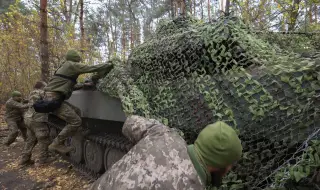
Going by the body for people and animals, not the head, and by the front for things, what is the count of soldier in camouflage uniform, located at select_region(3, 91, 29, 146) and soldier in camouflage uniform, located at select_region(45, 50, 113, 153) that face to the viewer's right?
2

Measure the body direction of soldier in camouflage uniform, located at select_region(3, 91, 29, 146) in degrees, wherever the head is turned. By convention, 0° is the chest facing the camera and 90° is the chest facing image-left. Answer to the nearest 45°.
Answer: approximately 270°

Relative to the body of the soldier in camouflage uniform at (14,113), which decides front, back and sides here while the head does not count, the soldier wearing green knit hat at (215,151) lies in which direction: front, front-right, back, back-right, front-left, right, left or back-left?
right

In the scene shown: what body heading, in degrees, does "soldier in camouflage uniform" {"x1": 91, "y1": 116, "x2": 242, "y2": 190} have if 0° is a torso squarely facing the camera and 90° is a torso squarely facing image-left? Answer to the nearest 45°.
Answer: approximately 225°

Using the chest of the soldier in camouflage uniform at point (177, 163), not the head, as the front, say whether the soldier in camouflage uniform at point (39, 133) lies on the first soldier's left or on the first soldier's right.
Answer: on the first soldier's left

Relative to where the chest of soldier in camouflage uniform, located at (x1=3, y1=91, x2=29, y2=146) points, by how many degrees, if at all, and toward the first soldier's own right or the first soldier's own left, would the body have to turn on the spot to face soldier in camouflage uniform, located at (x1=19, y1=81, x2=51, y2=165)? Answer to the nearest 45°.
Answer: approximately 90° to the first soldier's own right

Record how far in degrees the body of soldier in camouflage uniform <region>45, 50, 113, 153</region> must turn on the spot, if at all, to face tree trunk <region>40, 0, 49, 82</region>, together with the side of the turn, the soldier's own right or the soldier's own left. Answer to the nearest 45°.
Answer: approximately 90° to the soldier's own left

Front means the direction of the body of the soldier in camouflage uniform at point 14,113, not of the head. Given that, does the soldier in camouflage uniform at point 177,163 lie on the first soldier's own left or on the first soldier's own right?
on the first soldier's own right

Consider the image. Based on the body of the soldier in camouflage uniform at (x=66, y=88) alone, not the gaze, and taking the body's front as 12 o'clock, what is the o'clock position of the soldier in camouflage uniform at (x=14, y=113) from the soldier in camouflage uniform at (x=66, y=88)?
the soldier in camouflage uniform at (x=14, y=113) is roughly at 8 o'clock from the soldier in camouflage uniform at (x=66, y=88).

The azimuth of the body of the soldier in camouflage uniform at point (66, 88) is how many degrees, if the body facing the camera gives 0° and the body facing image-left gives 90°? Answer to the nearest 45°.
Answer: approximately 270°
